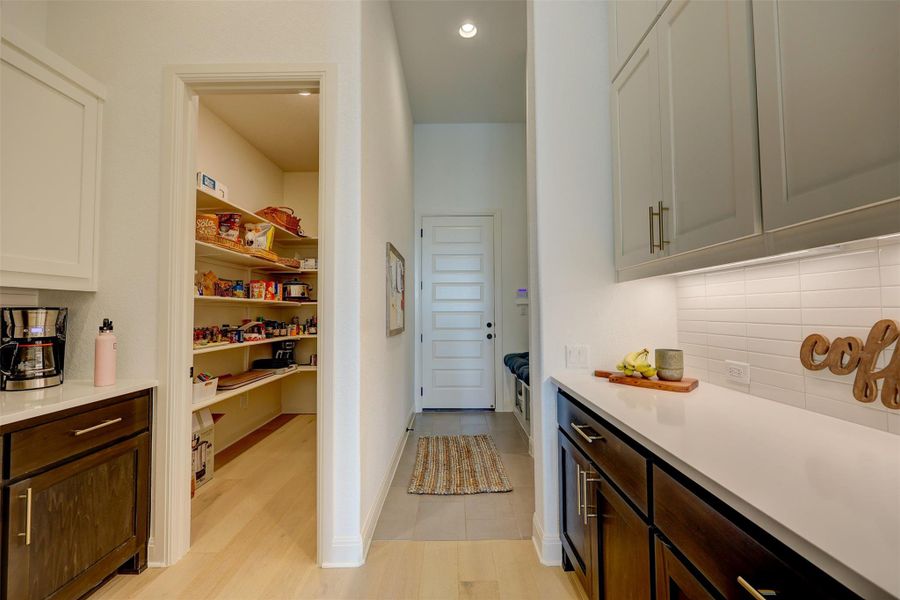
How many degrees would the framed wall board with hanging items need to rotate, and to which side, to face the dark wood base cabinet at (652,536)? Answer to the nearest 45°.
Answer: approximately 90° to its right

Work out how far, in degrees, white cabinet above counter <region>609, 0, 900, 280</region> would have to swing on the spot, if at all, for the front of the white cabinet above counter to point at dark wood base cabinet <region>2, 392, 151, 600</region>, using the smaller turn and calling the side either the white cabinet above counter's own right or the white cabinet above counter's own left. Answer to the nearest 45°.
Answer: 0° — it already faces it

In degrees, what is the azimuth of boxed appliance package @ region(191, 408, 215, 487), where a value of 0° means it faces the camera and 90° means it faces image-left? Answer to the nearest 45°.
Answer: approximately 315°

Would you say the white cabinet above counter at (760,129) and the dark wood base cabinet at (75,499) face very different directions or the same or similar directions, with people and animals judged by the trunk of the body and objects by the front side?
very different directions

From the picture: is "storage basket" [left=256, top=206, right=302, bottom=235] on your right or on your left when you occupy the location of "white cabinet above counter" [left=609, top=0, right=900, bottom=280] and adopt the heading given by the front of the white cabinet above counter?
on your right

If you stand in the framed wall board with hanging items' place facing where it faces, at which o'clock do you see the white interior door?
The white interior door is roughly at 10 o'clock from the framed wall board with hanging items.

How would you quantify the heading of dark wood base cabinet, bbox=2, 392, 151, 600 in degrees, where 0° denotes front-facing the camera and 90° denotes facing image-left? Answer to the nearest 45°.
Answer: approximately 315°

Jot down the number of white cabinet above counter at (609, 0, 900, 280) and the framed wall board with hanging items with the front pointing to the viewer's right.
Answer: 1

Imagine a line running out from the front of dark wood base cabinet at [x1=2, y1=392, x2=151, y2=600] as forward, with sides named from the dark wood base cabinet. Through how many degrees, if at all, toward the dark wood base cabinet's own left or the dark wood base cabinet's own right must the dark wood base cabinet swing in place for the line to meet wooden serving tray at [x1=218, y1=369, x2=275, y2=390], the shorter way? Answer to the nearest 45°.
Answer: approximately 90° to the dark wood base cabinet's own left

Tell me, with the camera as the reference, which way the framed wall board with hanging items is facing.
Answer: facing to the right of the viewer
